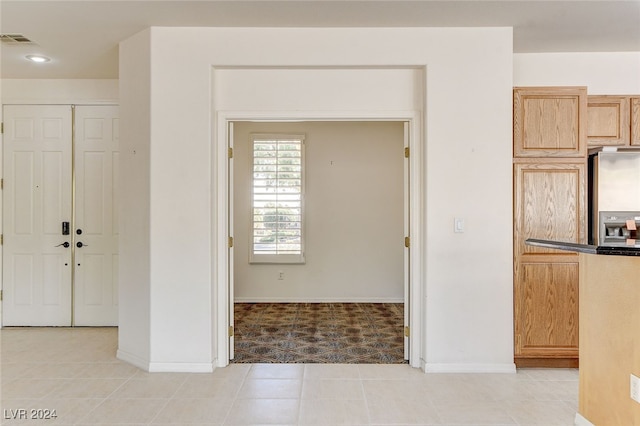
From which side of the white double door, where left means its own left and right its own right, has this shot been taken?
front

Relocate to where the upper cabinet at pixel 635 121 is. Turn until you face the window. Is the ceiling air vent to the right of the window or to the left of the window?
left

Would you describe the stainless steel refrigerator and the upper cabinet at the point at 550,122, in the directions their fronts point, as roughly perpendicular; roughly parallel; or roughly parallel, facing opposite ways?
roughly parallel

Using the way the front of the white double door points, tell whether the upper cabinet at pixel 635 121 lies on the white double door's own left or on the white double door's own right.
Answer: on the white double door's own left

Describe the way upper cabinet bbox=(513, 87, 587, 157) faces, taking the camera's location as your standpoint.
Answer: facing the viewer

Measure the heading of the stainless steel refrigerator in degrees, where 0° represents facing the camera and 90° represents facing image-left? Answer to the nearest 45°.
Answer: approximately 0°

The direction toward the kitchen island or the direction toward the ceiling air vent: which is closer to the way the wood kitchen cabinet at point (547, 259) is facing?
the kitchen island

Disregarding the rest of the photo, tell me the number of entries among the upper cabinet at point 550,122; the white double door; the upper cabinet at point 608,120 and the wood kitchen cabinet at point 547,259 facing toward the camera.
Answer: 4

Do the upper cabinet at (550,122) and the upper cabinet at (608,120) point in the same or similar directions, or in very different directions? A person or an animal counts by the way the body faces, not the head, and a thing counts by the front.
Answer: same or similar directions

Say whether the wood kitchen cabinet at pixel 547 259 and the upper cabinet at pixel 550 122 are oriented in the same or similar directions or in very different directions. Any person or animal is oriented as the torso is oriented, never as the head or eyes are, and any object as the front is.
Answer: same or similar directions

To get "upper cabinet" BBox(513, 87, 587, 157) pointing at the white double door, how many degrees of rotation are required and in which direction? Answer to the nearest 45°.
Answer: approximately 90° to its right

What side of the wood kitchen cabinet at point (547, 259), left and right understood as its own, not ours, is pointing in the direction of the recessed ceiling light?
right

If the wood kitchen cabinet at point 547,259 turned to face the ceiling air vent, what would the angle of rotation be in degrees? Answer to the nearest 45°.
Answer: approximately 45° to its right
